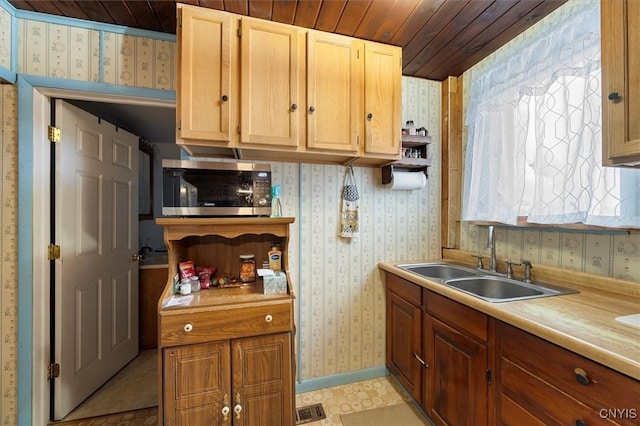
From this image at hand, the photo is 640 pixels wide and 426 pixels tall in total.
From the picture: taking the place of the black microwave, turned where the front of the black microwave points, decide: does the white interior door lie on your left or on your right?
on your right

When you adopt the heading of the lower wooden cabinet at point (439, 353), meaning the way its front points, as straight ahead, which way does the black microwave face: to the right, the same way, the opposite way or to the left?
to the left

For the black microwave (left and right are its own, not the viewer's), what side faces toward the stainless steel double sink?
left

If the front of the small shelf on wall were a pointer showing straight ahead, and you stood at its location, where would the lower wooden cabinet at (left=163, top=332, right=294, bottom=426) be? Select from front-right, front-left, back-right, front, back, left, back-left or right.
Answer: front-right
